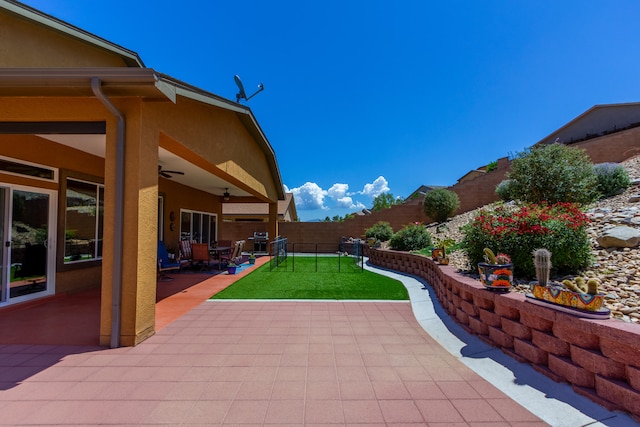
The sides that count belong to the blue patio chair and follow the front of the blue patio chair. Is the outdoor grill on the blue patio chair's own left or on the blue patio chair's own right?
on the blue patio chair's own left

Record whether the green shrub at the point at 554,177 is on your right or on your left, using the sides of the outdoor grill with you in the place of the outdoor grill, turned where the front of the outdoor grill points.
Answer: on your left

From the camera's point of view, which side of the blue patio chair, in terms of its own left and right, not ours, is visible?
right

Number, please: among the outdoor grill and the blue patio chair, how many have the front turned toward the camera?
1

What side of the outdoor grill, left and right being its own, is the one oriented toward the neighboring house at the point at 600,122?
left

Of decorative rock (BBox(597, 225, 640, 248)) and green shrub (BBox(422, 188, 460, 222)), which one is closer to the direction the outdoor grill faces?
the decorative rock

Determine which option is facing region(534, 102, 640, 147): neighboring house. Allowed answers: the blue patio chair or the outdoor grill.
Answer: the blue patio chair

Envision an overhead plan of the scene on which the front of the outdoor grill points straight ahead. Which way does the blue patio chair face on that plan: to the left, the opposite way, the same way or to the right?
to the left

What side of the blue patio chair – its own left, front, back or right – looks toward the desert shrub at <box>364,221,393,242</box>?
front

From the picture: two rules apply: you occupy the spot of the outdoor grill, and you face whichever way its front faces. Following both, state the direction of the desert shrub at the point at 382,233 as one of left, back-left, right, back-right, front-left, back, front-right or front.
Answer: front-left

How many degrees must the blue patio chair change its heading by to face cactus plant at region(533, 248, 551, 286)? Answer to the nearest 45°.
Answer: approximately 45° to its right

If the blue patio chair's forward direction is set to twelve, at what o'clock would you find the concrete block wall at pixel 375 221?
The concrete block wall is roughly at 11 o'clock from the blue patio chair.

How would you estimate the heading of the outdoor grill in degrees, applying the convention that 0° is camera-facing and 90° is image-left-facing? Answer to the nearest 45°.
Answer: approximately 0°

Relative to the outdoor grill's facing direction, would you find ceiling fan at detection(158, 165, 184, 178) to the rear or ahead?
ahead

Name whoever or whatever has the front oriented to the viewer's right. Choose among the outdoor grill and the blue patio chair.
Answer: the blue patio chair
